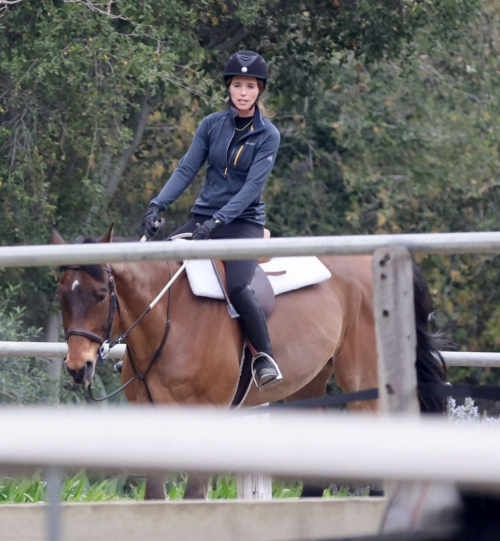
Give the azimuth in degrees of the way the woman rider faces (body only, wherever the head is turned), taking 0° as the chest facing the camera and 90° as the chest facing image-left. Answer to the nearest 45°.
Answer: approximately 45°

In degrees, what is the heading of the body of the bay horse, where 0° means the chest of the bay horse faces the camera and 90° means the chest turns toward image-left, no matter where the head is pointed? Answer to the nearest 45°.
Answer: approximately 90°
